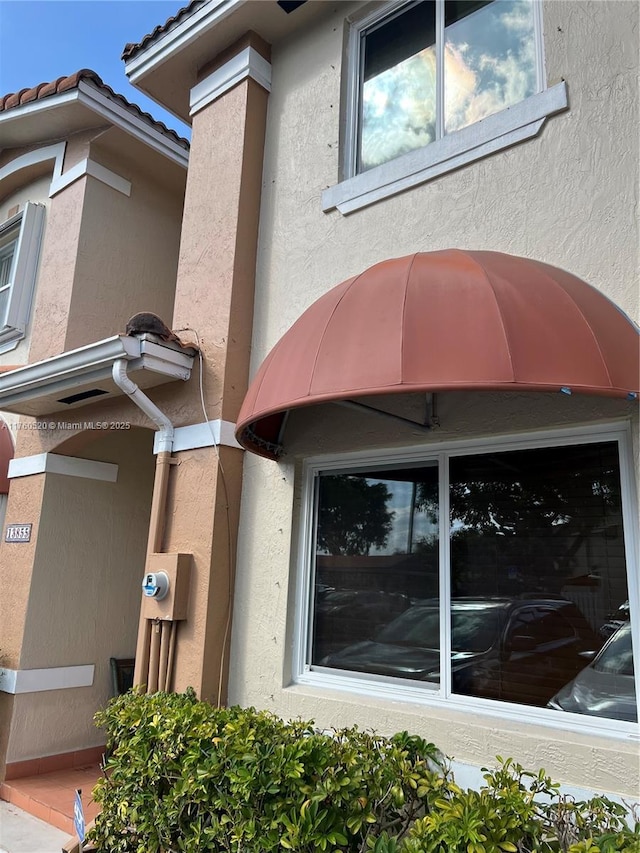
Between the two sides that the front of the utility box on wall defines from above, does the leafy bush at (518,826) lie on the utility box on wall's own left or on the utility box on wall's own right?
on the utility box on wall's own left

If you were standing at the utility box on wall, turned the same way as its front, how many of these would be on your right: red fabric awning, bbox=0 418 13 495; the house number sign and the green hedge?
2

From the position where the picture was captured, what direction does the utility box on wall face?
facing the viewer and to the left of the viewer

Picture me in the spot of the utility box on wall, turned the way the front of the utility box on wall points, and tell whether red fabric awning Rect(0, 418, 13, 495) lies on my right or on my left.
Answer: on my right

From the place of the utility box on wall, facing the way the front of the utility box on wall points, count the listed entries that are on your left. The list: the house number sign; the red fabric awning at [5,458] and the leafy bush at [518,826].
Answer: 1

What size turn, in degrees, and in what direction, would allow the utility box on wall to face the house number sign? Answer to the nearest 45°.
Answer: approximately 90° to its right
